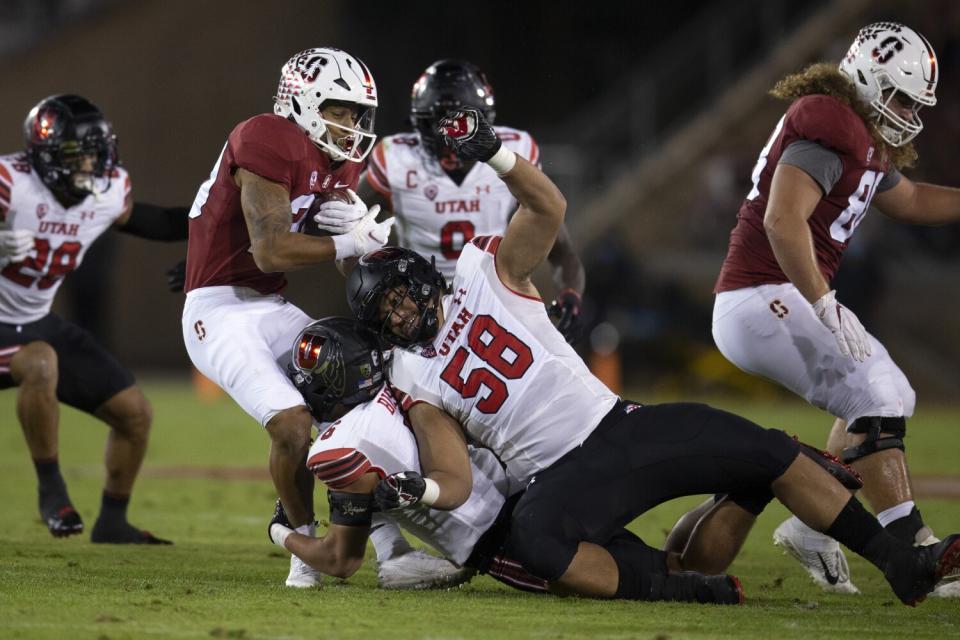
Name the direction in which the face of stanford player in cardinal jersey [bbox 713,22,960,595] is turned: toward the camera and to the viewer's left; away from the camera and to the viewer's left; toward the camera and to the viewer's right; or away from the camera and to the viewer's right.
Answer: toward the camera and to the viewer's right

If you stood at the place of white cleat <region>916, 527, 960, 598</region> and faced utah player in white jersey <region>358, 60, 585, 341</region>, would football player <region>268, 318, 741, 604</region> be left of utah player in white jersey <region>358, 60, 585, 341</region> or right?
left

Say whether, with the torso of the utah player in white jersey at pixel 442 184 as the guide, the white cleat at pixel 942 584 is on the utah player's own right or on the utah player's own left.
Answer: on the utah player's own left

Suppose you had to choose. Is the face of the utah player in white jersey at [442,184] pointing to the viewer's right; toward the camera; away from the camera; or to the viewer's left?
toward the camera

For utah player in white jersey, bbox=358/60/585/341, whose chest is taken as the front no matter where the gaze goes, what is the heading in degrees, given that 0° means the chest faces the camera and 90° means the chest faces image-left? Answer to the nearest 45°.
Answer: approximately 0°

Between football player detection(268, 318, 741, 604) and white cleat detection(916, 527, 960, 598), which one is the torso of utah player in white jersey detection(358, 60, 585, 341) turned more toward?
the football player

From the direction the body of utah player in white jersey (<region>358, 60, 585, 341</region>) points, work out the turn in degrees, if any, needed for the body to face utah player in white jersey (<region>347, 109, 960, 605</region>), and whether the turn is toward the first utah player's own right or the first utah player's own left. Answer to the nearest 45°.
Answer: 0° — they already face them

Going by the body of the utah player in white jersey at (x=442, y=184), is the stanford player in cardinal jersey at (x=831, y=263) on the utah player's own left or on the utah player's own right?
on the utah player's own left

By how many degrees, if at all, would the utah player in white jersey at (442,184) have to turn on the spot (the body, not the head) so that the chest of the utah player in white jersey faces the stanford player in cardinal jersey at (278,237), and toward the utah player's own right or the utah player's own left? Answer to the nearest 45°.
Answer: approximately 45° to the utah player's own right

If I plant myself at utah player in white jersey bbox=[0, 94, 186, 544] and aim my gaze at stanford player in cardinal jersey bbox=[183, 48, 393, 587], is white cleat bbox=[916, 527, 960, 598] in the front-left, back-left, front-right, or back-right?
front-left

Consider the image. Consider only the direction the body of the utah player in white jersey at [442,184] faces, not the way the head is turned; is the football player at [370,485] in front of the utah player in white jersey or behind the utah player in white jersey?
in front
